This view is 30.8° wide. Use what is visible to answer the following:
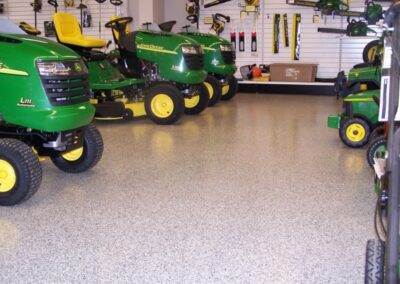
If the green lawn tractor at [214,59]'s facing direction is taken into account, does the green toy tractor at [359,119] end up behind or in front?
in front

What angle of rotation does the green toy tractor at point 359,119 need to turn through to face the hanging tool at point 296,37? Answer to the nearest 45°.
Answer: approximately 90° to its right

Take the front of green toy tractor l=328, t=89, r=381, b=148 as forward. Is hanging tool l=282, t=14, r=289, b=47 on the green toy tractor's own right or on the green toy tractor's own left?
on the green toy tractor's own right

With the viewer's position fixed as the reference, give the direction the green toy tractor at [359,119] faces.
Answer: facing to the left of the viewer

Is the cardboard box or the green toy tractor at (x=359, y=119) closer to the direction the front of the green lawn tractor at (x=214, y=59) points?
the green toy tractor

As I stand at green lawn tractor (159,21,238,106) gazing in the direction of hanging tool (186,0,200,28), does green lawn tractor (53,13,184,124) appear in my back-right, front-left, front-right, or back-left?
back-left

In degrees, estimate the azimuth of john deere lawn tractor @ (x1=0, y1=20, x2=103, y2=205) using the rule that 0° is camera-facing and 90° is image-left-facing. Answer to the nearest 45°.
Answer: approximately 315°

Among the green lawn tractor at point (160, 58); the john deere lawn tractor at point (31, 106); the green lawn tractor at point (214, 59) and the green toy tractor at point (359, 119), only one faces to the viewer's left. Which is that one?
the green toy tractor at point (359, 119)

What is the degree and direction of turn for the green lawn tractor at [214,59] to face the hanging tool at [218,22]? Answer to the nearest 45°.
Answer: approximately 135° to its left

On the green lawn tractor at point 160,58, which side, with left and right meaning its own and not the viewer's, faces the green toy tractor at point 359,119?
front

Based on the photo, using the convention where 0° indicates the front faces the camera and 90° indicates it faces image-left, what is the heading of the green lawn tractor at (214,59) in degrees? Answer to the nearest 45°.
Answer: approximately 315°

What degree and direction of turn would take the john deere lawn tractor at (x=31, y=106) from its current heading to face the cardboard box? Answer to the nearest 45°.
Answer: approximately 90° to its left
